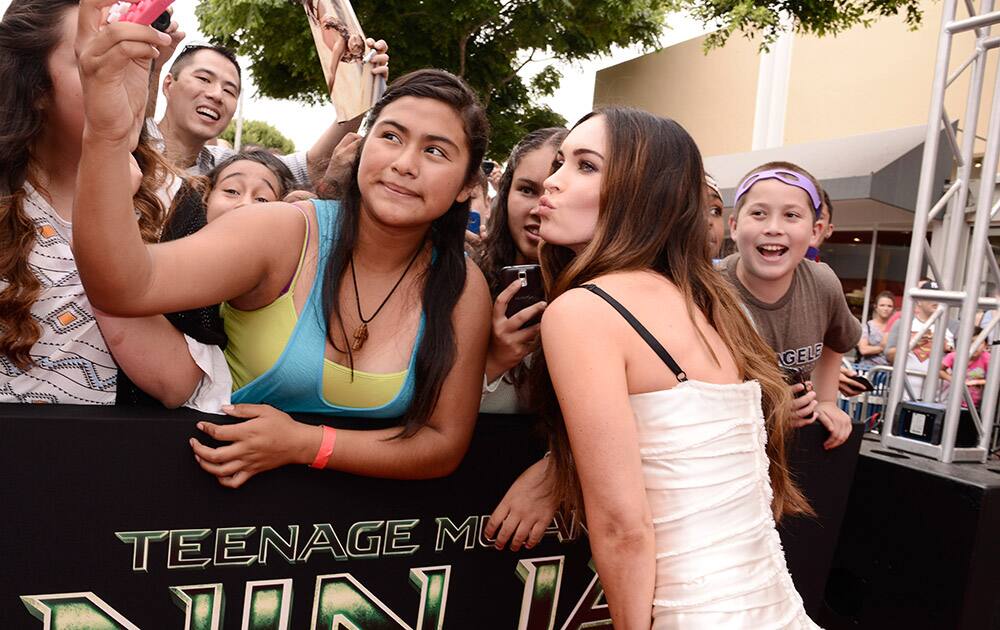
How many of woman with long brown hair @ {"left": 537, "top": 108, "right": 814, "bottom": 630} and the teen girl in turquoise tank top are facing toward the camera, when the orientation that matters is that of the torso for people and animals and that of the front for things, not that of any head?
1

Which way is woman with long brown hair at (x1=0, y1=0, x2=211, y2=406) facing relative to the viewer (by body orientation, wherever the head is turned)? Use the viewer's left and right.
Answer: facing the viewer and to the right of the viewer

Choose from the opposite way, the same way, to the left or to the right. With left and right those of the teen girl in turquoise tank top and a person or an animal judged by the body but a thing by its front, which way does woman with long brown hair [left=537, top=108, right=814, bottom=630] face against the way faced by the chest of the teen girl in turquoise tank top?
the opposite way

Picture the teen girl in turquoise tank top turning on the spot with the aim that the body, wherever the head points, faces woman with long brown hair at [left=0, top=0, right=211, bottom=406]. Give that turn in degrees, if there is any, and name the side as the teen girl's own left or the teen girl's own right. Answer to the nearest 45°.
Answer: approximately 90° to the teen girl's own right

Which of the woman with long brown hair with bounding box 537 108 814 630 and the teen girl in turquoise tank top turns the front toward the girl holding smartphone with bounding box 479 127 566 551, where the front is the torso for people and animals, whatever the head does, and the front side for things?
the woman with long brown hair

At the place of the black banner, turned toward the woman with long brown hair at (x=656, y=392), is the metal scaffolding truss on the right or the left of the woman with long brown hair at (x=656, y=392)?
left

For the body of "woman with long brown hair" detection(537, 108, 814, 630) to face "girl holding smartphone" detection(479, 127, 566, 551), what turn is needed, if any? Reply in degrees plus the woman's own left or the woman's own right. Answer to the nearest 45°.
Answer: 0° — they already face them

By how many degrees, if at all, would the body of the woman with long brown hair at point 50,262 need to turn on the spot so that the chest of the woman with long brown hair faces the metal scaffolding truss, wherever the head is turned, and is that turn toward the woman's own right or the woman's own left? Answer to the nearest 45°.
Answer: approximately 45° to the woman's own left

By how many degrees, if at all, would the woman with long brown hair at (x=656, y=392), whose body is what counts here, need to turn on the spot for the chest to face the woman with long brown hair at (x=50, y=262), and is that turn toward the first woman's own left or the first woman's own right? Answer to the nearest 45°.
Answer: approximately 45° to the first woman's own left

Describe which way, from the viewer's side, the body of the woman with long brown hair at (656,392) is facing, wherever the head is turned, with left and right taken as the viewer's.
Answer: facing away from the viewer and to the left of the viewer
